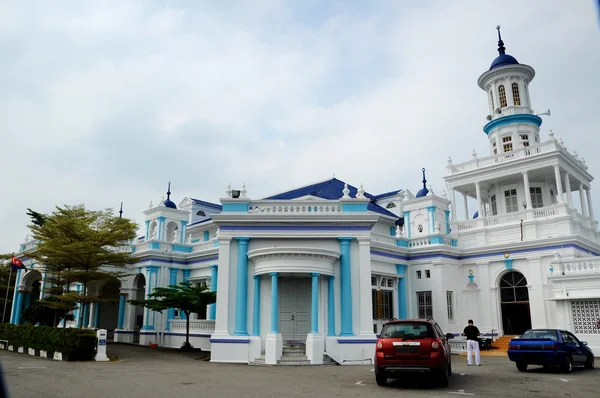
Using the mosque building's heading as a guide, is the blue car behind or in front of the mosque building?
in front

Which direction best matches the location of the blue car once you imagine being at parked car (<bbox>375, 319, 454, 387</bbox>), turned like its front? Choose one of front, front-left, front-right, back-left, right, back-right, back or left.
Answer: front-right

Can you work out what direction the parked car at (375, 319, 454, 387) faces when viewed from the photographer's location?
facing away from the viewer

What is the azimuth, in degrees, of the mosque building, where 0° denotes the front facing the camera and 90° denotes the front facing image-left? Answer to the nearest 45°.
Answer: approximately 0°

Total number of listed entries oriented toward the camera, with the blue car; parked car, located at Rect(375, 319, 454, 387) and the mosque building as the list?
1

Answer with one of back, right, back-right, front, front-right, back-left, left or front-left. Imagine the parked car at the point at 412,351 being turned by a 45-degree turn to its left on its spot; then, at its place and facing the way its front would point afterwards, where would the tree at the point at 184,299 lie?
front

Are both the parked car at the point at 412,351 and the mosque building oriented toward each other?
yes

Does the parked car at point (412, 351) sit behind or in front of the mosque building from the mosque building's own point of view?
in front

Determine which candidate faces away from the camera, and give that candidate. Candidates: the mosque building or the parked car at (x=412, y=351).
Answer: the parked car

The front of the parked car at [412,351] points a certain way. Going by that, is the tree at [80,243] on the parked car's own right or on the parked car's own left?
on the parked car's own left
